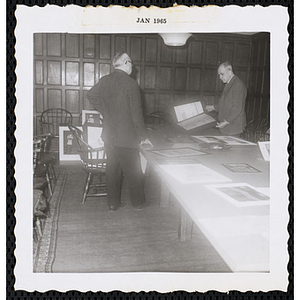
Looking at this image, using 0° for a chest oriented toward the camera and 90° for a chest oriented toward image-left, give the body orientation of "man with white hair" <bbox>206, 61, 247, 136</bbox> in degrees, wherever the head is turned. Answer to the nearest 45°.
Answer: approximately 90°

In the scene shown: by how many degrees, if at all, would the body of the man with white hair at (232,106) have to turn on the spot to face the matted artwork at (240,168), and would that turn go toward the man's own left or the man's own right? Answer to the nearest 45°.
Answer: approximately 90° to the man's own left

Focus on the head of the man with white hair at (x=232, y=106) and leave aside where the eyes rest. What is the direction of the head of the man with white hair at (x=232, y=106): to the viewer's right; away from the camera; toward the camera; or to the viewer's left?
to the viewer's left
